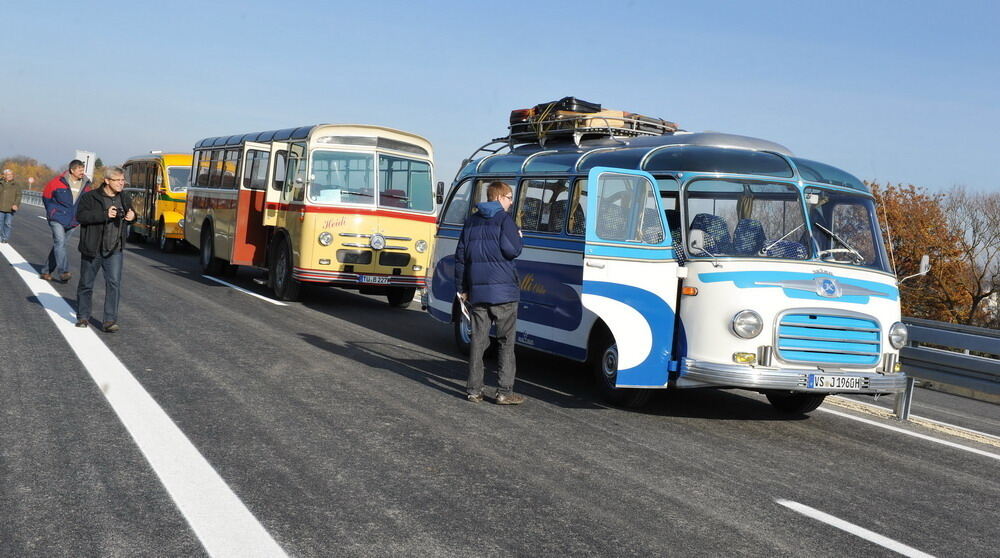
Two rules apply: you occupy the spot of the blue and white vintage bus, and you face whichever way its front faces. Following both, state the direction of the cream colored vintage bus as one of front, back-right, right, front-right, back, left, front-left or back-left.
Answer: back

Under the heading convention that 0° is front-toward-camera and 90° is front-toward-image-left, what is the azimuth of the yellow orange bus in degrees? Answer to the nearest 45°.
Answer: approximately 315°

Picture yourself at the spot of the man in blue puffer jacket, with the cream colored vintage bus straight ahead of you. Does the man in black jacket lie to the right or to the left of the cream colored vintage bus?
left

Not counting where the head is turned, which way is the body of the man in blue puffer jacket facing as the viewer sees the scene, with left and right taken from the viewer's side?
facing away from the viewer and to the right of the viewer

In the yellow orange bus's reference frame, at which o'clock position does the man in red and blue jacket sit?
The man in red and blue jacket is roughly at 2 o'clock from the yellow orange bus.

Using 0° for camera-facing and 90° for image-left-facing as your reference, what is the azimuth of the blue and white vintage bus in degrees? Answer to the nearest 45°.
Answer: approximately 315°

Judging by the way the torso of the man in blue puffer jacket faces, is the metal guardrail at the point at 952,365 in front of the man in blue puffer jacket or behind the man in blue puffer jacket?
in front

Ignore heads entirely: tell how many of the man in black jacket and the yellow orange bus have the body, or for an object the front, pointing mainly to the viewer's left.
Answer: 0

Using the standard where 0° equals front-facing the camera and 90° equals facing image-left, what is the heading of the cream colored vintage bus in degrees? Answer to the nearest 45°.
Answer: approximately 315°

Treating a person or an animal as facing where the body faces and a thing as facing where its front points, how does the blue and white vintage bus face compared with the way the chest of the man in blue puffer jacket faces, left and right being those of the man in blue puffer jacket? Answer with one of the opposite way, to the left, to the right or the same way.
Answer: to the right

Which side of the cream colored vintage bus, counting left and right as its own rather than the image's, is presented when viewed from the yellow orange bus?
back
